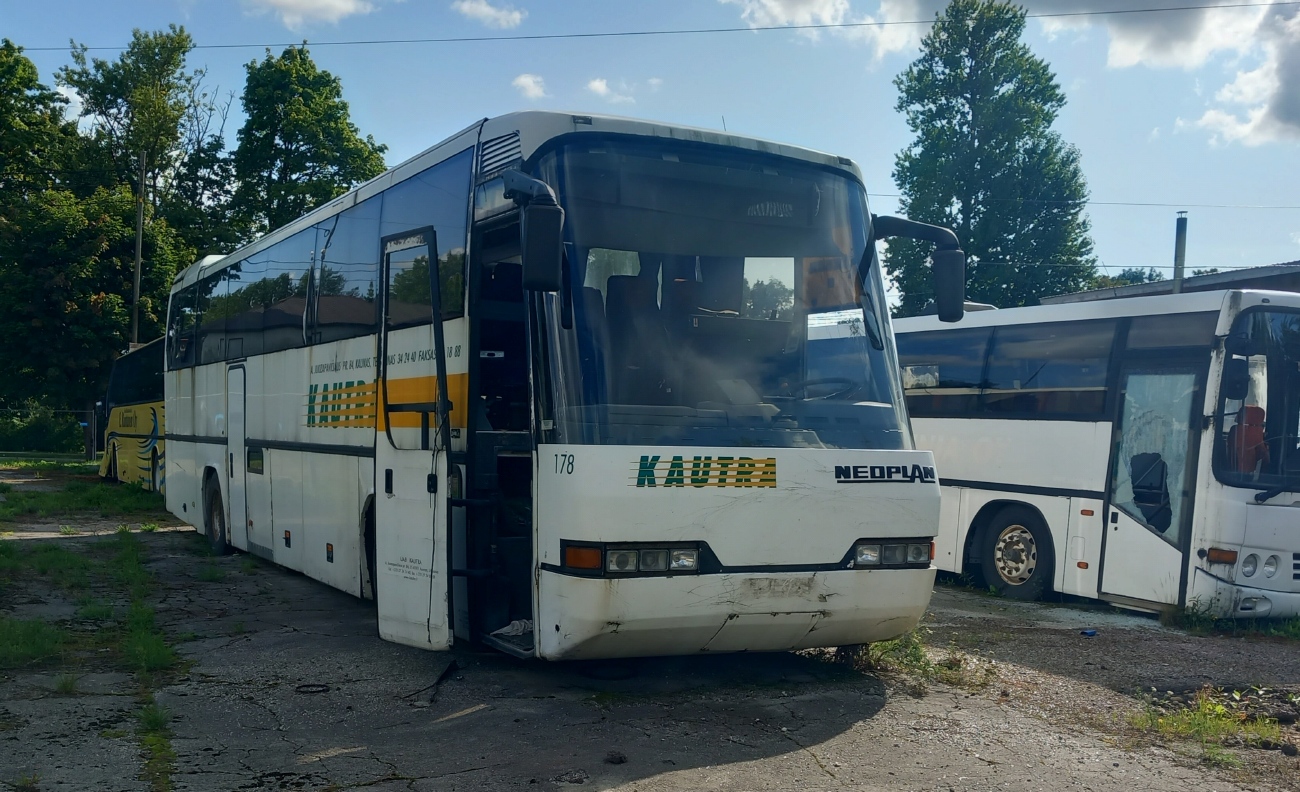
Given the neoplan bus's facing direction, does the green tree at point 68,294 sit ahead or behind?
behind

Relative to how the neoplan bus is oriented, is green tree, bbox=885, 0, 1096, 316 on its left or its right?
on its left

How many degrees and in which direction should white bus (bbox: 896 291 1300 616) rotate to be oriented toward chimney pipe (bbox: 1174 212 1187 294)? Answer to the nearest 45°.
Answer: approximately 135° to its left

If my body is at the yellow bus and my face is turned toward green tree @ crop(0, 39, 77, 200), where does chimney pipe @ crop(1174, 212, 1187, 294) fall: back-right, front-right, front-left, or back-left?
back-right

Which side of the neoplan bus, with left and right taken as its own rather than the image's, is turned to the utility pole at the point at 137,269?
back

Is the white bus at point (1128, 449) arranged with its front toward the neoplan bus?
no

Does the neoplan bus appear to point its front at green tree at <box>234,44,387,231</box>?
no

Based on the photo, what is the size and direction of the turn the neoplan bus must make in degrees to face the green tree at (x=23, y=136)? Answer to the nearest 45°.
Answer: approximately 180°

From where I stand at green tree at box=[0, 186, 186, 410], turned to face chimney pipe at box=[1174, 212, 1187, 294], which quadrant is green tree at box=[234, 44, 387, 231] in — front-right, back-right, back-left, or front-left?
front-left

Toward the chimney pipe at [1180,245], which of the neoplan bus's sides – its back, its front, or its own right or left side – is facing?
left

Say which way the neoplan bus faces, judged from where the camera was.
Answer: facing the viewer and to the right of the viewer

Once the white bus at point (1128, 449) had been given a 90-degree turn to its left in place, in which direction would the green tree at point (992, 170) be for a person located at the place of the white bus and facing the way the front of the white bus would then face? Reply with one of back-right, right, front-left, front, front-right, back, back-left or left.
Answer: front-left

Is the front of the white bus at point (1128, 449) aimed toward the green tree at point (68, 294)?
no

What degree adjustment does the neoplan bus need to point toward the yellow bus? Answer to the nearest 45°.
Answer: approximately 180°

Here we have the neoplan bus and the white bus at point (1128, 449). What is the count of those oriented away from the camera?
0
